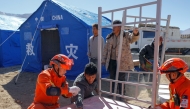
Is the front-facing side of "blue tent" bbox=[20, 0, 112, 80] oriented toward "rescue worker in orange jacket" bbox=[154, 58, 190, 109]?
no

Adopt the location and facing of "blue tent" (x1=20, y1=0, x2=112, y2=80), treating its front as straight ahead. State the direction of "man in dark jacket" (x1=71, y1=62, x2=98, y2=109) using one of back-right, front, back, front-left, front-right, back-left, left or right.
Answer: front-left

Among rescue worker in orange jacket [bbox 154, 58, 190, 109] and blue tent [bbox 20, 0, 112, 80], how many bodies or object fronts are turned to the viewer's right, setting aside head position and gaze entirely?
0

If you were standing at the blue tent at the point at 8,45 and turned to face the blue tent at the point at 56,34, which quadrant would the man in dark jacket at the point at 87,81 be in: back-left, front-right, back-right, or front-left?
front-right

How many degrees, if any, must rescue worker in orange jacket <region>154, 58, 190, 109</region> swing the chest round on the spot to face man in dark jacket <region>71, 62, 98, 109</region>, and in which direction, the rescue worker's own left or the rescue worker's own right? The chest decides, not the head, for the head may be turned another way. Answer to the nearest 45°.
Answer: approximately 45° to the rescue worker's own right

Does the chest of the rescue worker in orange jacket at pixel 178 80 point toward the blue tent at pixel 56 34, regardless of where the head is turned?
no

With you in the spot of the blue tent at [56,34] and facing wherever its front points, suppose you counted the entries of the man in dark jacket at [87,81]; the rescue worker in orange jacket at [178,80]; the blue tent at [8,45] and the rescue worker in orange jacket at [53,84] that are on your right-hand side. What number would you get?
1

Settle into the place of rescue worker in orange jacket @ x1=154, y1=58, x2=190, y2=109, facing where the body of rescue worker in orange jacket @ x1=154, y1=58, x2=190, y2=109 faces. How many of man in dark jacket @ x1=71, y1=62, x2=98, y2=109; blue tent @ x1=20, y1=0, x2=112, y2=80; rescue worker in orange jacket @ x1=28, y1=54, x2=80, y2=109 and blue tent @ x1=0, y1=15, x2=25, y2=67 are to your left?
0

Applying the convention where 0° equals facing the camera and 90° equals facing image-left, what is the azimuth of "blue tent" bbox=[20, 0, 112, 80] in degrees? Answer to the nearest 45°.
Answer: approximately 45°

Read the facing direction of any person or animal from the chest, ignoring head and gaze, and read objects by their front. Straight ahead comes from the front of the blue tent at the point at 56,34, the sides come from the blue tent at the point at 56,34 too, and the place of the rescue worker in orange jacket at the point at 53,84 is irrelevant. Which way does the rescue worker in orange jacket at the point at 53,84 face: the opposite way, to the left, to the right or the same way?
to the left

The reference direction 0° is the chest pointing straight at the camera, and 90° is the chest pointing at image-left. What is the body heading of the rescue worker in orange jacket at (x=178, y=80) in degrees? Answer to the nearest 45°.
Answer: approximately 45°

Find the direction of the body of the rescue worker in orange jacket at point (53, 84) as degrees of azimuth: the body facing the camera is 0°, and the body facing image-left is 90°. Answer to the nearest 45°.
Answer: approximately 315°

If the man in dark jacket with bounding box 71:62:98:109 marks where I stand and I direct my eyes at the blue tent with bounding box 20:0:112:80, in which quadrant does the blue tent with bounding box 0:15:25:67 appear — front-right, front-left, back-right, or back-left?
front-left

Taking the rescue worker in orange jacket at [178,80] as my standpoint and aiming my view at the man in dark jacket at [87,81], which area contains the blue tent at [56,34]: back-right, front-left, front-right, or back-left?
front-right

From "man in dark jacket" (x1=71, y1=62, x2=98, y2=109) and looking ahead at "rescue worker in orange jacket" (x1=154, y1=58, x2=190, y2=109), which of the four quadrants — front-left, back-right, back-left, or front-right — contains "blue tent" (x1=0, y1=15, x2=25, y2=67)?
back-left
